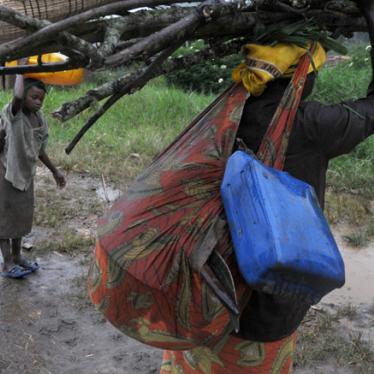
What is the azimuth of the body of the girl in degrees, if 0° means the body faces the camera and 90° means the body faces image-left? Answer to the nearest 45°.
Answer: approximately 315°
